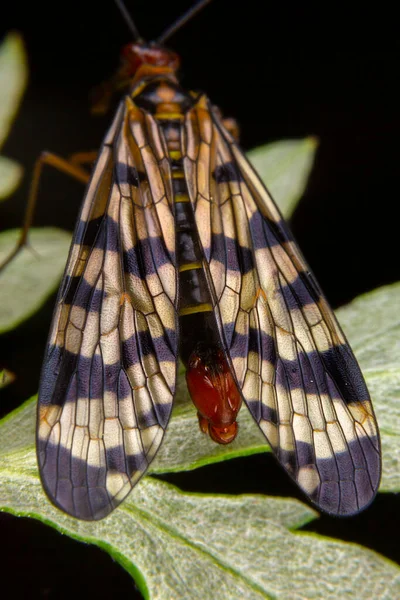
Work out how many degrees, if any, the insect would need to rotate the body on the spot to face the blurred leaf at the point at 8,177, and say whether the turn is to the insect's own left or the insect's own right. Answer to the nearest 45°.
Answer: approximately 45° to the insect's own left

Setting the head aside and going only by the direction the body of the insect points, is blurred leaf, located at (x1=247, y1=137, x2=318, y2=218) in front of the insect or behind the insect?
in front

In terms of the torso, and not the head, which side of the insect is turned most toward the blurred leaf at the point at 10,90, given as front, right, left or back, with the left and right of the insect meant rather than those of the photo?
front

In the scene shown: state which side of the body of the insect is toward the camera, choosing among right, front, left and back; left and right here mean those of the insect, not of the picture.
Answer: back

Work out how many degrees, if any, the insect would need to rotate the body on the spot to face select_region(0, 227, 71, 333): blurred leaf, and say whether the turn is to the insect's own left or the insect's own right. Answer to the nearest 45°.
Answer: approximately 45° to the insect's own left
